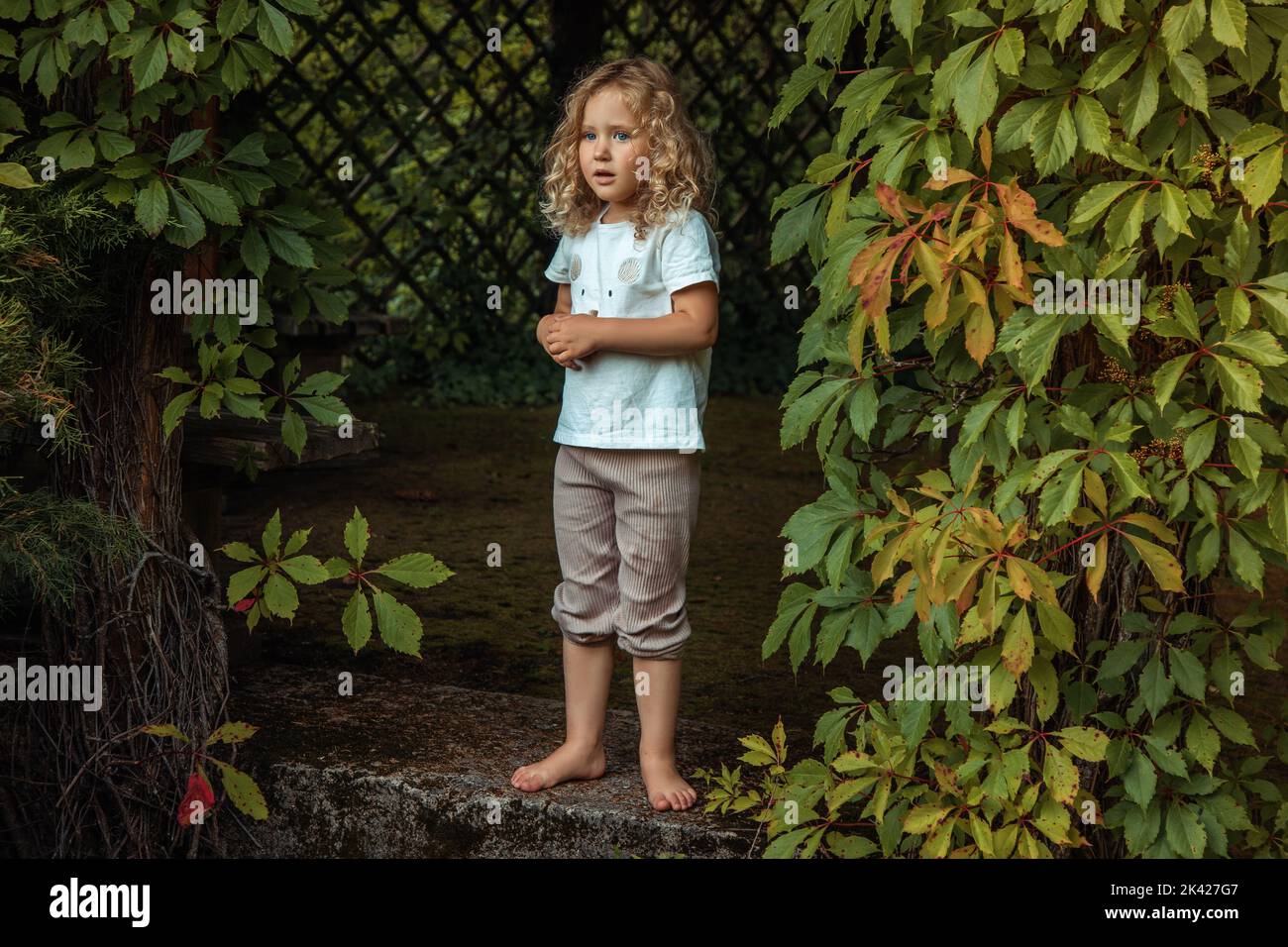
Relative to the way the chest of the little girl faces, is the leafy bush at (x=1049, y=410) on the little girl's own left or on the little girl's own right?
on the little girl's own left

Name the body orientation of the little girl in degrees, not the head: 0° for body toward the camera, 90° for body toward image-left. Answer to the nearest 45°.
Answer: approximately 45°

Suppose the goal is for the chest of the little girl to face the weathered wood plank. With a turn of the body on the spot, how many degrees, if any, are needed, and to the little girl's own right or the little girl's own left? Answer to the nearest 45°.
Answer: approximately 90° to the little girl's own right
